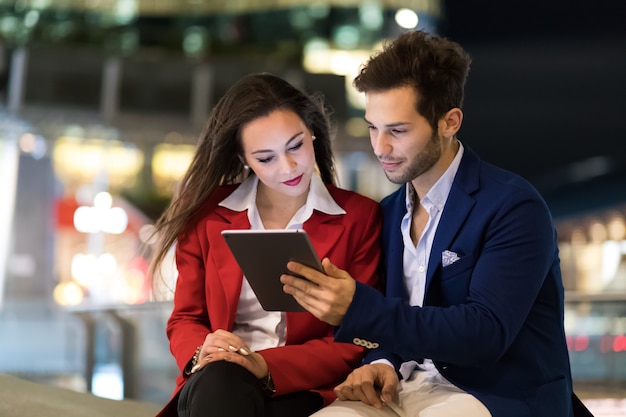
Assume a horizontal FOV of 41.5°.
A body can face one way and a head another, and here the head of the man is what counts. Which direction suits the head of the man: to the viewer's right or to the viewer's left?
to the viewer's left

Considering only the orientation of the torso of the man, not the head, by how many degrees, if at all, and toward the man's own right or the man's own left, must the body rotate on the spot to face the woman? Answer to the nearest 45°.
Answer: approximately 90° to the man's own right

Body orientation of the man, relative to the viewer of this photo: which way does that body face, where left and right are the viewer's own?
facing the viewer and to the left of the viewer
